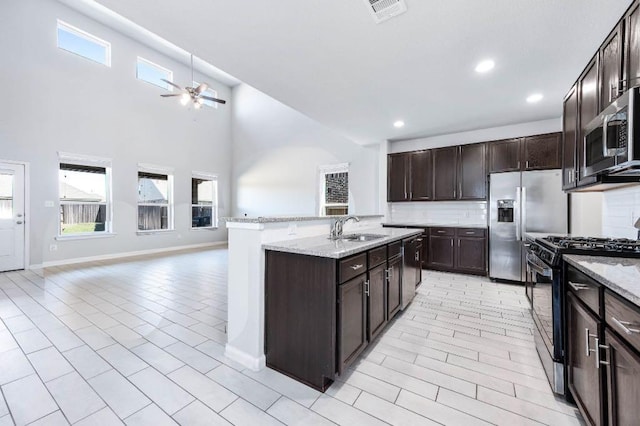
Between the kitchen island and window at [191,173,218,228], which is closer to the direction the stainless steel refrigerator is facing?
the kitchen island

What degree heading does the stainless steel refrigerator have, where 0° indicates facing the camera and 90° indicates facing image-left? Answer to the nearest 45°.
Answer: approximately 0°

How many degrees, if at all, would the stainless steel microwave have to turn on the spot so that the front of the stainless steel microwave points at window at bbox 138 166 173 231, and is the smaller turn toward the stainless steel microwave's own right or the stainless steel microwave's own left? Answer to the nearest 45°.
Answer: approximately 45° to the stainless steel microwave's own right

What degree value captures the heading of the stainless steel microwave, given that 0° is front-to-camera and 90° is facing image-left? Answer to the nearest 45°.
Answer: approximately 45°

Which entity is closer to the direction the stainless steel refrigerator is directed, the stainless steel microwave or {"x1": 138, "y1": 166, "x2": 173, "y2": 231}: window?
the stainless steel microwave

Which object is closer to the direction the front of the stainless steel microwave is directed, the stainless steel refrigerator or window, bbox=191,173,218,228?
the window

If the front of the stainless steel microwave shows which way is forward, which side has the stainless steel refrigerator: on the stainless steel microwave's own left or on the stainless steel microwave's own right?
on the stainless steel microwave's own right

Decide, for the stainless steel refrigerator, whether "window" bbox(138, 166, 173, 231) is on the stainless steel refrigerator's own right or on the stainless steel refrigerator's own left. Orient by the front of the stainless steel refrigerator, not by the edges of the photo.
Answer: on the stainless steel refrigerator's own right
